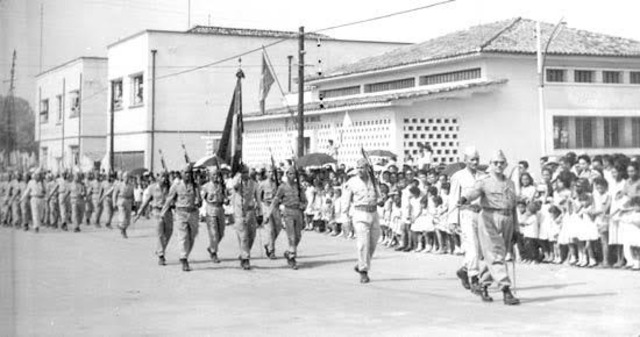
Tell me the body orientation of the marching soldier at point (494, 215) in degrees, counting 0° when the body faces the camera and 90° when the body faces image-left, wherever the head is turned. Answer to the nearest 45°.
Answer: approximately 315°

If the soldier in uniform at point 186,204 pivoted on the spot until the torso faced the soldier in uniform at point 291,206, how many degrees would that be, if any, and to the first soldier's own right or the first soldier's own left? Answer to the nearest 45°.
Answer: approximately 90° to the first soldier's own left

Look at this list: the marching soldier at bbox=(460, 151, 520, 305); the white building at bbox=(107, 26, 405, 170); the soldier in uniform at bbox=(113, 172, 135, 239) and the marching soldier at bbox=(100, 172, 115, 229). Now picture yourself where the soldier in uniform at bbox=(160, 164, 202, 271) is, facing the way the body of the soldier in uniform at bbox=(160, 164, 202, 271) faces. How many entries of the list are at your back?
3

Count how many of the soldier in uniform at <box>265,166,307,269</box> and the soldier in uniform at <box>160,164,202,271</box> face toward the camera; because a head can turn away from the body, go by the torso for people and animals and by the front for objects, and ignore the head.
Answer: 2

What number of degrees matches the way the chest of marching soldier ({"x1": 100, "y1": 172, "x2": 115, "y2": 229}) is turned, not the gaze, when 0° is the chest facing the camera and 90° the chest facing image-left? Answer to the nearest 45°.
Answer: approximately 315°

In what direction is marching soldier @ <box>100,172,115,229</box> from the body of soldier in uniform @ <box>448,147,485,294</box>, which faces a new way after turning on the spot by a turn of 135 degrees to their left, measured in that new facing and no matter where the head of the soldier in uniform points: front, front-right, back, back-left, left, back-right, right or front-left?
front-left

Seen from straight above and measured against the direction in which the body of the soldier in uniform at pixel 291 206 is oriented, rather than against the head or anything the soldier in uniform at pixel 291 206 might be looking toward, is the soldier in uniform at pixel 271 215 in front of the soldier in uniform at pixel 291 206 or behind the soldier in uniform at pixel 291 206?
behind

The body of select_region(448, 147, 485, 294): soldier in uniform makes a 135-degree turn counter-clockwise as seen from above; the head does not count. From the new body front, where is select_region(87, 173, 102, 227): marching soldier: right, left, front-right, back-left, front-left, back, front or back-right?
front-left

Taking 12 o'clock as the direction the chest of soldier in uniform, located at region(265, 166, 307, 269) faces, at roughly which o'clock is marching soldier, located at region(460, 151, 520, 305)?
The marching soldier is roughly at 11 o'clock from the soldier in uniform.
